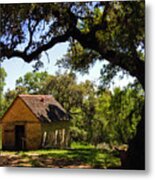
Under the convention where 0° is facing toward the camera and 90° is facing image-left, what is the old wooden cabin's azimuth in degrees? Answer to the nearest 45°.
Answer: approximately 45°
